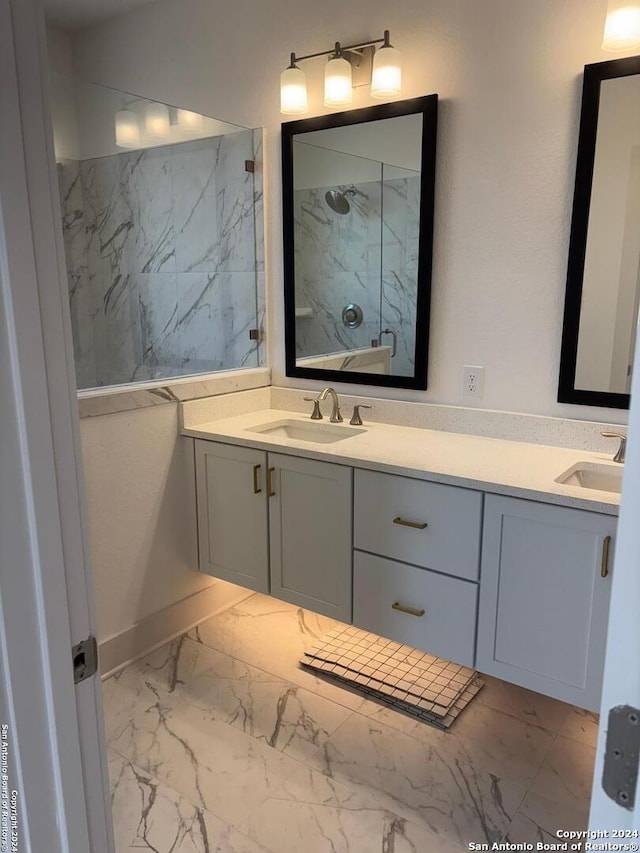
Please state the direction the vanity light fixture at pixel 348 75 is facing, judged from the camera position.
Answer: facing the viewer and to the left of the viewer

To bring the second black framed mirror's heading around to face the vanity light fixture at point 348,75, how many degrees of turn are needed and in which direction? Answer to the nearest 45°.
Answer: approximately 45° to its right

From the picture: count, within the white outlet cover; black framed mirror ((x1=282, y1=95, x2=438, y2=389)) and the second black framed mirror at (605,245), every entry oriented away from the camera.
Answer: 0

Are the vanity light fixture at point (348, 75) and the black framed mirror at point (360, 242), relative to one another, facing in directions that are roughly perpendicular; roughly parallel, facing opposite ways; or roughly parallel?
roughly parallel

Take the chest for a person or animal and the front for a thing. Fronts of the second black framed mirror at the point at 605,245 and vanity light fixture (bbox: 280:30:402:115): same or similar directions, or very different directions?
same or similar directions

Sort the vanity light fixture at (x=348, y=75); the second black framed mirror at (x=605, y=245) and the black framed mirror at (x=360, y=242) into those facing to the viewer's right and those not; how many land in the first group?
0

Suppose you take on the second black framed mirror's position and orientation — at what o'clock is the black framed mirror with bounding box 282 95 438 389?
The black framed mirror is roughly at 2 o'clock from the second black framed mirror.
